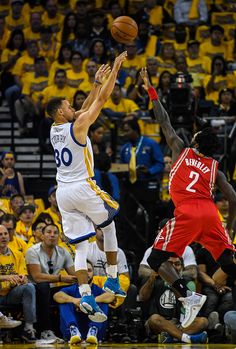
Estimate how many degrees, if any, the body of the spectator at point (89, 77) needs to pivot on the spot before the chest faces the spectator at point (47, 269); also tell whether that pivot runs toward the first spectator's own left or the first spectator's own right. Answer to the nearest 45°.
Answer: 0° — they already face them

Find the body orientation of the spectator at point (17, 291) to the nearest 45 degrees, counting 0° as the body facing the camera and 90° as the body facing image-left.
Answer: approximately 315°

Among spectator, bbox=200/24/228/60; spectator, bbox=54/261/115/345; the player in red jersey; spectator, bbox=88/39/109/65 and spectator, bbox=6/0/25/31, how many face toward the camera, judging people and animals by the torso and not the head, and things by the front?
4

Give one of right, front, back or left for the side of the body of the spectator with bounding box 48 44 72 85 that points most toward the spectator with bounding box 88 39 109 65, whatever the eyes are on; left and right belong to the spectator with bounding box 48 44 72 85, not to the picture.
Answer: left

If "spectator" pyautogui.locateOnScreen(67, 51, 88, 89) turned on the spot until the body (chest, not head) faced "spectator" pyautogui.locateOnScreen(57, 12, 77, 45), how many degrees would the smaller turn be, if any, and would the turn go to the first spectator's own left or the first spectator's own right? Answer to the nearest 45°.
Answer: approximately 180°

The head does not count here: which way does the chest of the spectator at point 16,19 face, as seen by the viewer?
toward the camera

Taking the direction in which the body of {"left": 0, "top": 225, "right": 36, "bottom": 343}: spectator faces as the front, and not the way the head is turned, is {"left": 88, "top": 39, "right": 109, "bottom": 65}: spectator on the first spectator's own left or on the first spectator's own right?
on the first spectator's own left

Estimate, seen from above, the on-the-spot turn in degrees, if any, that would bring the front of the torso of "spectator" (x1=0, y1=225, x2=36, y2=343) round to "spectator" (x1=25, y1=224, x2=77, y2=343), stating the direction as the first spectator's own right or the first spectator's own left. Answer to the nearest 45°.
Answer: approximately 90° to the first spectator's own left

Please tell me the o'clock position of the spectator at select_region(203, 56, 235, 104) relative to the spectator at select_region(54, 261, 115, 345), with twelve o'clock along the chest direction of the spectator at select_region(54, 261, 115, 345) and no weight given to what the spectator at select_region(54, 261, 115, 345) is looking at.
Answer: the spectator at select_region(203, 56, 235, 104) is roughly at 7 o'clock from the spectator at select_region(54, 261, 115, 345).

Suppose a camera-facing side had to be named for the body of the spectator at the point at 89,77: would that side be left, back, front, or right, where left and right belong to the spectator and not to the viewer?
front

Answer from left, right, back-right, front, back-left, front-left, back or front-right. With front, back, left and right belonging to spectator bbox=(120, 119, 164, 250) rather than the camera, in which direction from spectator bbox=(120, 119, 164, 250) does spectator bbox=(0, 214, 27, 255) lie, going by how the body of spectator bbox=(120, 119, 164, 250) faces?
front

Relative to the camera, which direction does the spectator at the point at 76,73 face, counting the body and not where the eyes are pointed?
toward the camera
